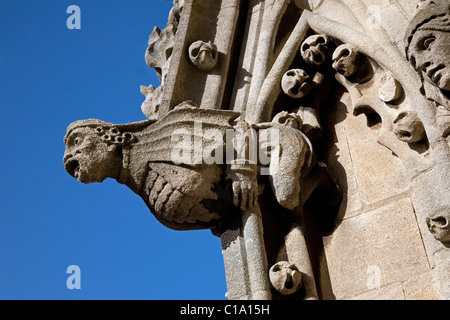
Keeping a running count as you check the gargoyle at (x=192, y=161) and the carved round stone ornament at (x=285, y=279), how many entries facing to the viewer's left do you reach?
1

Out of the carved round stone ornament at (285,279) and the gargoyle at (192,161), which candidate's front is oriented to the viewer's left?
the gargoyle

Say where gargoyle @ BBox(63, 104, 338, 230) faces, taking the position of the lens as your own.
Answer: facing to the left of the viewer

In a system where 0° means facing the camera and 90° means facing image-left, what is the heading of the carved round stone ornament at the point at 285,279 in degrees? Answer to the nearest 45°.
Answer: approximately 0°

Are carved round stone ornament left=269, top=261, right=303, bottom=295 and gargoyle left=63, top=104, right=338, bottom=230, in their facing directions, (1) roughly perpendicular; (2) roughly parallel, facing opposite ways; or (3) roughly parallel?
roughly perpendicular

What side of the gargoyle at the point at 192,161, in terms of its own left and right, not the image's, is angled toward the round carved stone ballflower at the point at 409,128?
back

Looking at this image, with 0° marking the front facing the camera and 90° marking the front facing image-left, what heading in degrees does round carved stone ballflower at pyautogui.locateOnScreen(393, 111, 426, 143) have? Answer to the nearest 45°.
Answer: approximately 45°
